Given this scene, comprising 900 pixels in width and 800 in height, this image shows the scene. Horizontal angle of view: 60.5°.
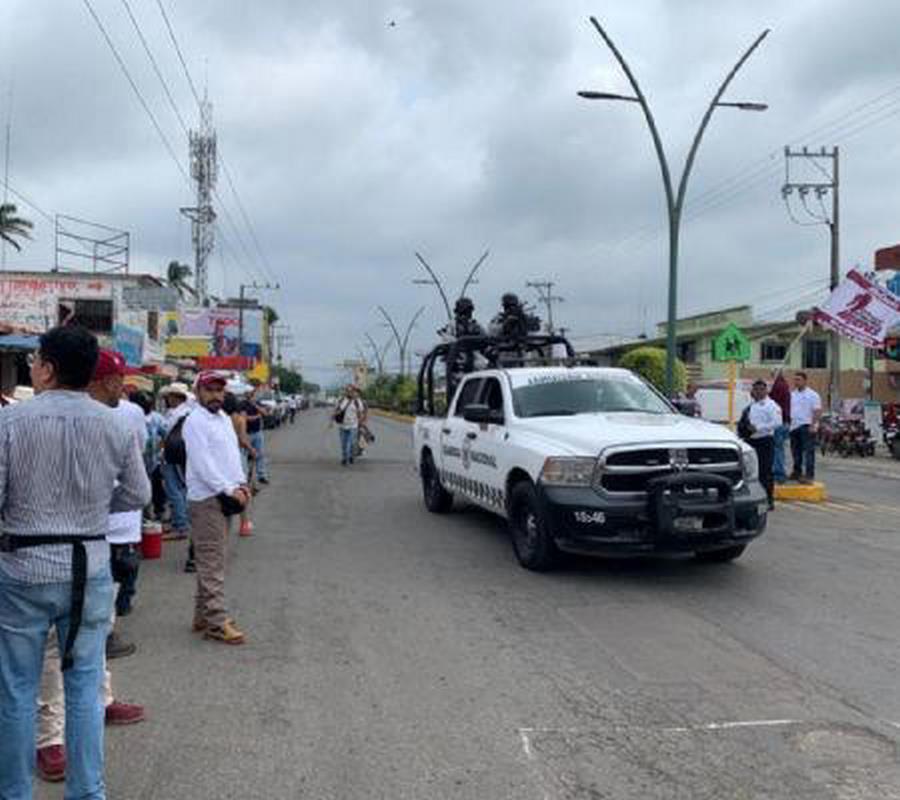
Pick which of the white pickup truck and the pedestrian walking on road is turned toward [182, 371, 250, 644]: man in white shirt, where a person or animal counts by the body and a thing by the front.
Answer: the pedestrian walking on road

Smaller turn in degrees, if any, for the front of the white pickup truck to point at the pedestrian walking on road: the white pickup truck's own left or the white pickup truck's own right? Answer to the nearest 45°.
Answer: approximately 180°

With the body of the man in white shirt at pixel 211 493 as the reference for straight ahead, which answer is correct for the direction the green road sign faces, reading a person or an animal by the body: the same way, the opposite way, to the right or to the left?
to the right

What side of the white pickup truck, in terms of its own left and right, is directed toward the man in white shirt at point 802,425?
left

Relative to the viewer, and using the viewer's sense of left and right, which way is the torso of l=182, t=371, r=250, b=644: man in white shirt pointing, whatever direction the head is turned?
facing the viewer and to the right of the viewer

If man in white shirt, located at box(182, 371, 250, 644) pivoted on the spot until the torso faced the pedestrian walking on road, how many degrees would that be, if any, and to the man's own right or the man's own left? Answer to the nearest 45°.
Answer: approximately 135° to the man's own left

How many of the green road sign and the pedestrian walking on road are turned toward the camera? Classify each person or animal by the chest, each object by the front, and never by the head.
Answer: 2

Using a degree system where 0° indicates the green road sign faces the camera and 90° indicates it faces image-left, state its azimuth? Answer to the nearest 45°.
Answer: approximately 0°

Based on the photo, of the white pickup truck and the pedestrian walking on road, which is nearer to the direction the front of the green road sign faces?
the white pickup truck

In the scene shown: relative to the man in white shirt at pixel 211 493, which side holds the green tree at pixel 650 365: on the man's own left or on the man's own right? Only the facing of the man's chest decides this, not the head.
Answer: on the man's own left

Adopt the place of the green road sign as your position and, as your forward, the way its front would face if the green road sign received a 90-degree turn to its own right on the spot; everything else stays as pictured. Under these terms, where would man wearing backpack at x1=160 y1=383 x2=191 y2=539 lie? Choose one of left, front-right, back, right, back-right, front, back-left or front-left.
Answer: front-left
